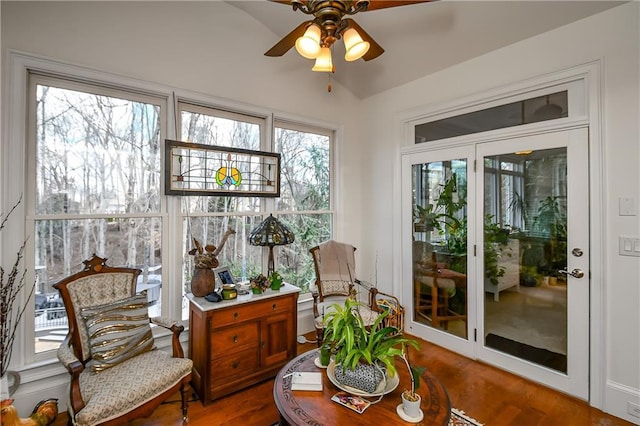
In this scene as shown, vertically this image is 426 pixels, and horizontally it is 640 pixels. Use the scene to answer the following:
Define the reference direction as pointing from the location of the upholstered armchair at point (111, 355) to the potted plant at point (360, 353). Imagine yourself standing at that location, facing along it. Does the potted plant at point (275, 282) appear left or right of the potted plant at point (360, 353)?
left

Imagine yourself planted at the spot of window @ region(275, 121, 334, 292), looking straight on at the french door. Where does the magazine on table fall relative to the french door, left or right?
right

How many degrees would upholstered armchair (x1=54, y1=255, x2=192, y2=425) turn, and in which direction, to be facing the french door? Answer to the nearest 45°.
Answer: approximately 45° to its left

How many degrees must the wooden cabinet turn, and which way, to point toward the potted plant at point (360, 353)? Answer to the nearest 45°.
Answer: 0° — it already faces it

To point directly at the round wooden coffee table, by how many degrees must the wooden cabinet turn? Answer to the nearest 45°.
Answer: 0° — it already faces it

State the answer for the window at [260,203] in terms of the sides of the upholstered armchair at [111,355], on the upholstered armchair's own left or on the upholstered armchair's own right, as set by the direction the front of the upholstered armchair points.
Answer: on the upholstered armchair's own left

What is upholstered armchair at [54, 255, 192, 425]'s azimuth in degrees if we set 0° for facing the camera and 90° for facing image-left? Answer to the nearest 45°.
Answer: approximately 315°

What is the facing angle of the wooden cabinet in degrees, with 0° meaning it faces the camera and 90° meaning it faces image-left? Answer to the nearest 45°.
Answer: approximately 315°
